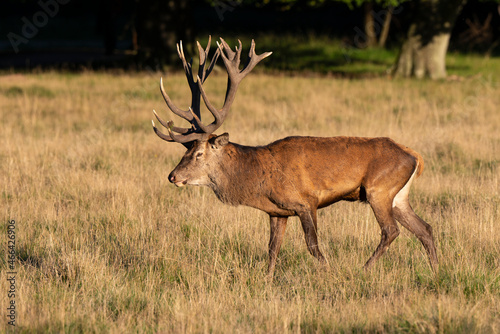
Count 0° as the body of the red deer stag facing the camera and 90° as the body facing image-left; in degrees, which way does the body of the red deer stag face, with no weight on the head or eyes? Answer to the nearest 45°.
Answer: approximately 90°

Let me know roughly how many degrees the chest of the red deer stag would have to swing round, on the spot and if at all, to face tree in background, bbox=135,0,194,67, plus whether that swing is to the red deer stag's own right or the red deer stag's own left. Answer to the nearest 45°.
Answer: approximately 90° to the red deer stag's own right

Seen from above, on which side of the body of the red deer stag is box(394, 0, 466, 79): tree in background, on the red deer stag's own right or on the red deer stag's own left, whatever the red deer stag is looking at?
on the red deer stag's own right
